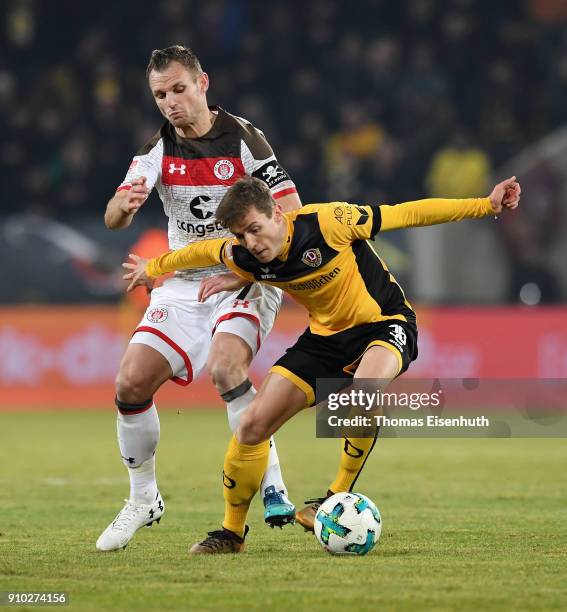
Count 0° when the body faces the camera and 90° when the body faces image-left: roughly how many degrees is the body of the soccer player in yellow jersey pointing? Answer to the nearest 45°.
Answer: approximately 45°

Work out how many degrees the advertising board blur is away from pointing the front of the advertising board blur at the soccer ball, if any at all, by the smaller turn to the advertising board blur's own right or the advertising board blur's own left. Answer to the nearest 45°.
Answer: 0° — it already faces it

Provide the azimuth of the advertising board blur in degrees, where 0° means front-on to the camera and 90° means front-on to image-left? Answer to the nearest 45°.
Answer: approximately 0°

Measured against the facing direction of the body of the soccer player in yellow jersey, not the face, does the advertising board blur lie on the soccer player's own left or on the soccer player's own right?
on the soccer player's own right

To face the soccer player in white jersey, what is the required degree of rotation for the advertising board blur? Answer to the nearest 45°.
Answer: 0° — it already faces them
